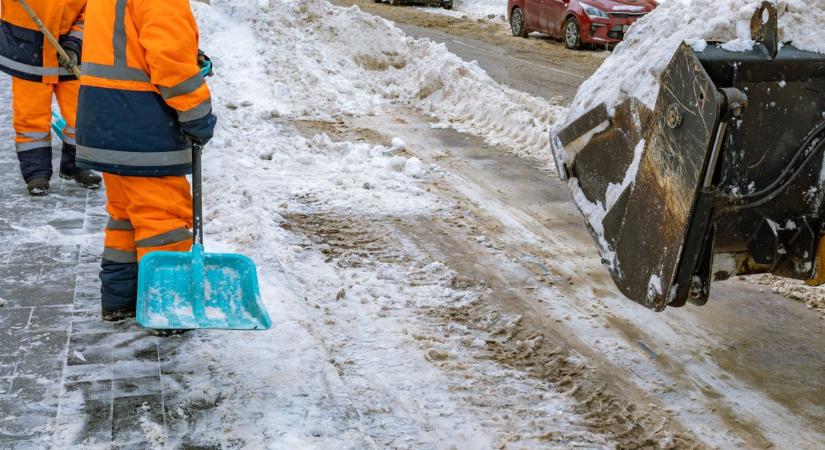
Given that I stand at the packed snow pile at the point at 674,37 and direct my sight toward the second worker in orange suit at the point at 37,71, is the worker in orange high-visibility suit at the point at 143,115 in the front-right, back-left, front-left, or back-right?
front-left

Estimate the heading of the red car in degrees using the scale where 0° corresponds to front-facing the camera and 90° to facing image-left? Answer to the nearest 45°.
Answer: approximately 315°

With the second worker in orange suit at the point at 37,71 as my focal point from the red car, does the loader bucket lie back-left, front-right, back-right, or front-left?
front-left

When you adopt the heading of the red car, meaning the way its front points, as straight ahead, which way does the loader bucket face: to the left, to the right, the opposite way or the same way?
the opposite way

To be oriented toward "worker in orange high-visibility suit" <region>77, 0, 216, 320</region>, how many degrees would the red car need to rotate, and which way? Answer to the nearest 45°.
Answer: approximately 45° to its right

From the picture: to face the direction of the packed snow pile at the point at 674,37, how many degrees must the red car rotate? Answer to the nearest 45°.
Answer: approximately 45° to its right

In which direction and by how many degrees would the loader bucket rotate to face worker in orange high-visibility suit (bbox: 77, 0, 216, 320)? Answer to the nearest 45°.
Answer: approximately 45° to its left

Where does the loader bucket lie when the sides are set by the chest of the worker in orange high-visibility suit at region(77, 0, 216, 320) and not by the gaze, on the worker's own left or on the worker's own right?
on the worker's own right

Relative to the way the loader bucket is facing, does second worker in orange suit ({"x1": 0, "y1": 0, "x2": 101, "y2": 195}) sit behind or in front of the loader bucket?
in front

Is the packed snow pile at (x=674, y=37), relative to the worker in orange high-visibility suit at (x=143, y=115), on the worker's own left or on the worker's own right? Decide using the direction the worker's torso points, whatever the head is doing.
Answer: on the worker's own right
